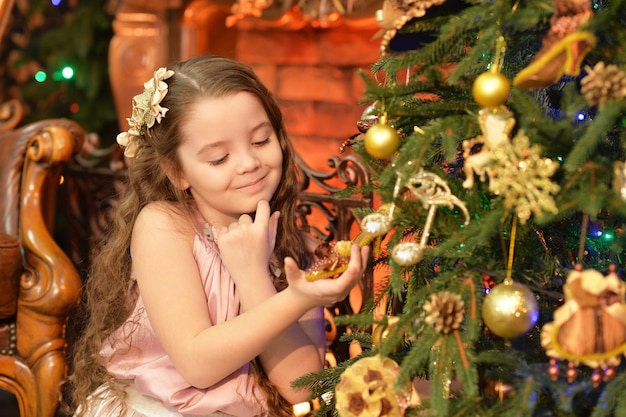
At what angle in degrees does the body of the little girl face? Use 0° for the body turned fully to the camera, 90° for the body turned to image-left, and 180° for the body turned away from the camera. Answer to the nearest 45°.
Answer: approximately 315°

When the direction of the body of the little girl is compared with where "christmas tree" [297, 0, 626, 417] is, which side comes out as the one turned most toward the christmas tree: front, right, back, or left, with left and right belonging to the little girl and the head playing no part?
front

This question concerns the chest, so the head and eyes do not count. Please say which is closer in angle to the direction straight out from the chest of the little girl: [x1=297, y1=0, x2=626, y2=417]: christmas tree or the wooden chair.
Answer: the christmas tree

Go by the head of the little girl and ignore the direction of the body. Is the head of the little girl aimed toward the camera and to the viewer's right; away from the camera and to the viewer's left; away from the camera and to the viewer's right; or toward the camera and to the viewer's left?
toward the camera and to the viewer's right

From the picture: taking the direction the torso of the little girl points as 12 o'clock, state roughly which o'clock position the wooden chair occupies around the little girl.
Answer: The wooden chair is roughly at 6 o'clock from the little girl.

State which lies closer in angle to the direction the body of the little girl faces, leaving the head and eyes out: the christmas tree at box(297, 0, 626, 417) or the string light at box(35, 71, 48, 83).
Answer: the christmas tree

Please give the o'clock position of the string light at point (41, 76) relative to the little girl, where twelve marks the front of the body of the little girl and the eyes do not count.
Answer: The string light is roughly at 7 o'clock from the little girl.
